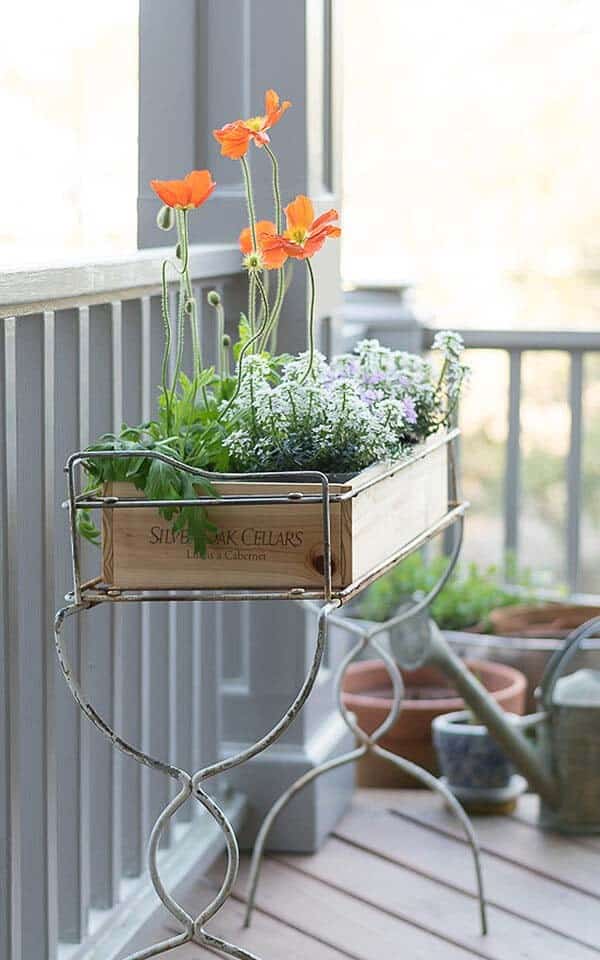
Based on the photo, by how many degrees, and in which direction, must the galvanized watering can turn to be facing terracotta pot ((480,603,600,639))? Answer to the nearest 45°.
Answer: approximately 90° to its right

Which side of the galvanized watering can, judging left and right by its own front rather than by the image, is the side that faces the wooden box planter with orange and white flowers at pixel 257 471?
left

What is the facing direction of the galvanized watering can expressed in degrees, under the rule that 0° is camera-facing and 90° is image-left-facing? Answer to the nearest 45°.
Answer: approximately 90°

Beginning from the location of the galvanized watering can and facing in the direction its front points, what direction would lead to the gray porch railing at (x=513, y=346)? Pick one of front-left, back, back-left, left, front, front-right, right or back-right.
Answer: right
